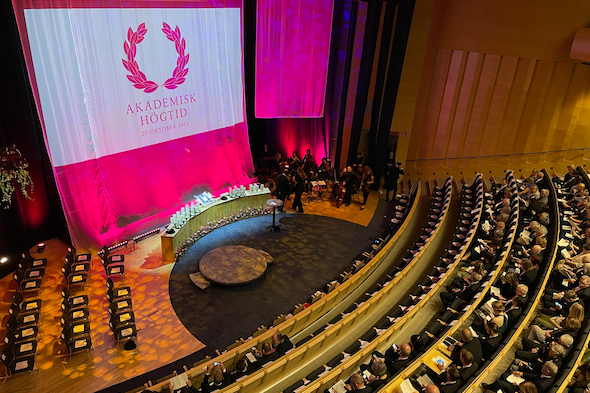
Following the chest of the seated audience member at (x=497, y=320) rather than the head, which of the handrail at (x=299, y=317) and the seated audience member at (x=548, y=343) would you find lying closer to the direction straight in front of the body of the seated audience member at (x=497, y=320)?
the handrail

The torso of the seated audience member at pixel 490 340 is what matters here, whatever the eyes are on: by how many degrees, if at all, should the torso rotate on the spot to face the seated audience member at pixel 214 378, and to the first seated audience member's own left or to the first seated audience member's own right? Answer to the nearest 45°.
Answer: approximately 90° to the first seated audience member's own left

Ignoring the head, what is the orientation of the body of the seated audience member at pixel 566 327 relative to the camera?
to the viewer's left

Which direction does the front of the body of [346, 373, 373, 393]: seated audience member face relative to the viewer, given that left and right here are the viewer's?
facing away from the viewer and to the left of the viewer

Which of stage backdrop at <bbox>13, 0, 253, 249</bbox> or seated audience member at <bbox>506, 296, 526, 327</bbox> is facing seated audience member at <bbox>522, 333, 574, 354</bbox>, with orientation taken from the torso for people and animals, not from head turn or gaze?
the stage backdrop

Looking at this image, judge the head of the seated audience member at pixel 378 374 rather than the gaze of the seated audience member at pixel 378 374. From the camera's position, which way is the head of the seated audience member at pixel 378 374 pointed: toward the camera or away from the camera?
away from the camera

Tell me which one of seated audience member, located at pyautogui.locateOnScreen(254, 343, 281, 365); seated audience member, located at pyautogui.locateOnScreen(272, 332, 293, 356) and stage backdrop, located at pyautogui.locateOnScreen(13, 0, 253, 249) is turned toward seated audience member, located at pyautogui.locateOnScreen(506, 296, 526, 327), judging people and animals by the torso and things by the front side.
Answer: the stage backdrop

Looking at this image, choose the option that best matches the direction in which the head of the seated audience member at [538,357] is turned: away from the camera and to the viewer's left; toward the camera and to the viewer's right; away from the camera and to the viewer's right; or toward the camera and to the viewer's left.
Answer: away from the camera and to the viewer's left

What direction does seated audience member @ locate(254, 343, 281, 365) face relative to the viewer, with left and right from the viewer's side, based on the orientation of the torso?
facing away from the viewer and to the left of the viewer

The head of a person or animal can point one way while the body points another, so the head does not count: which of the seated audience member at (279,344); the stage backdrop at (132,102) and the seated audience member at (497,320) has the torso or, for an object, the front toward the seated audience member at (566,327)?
the stage backdrop

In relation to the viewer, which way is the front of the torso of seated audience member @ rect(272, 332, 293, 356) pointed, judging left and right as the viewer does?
facing away from the viewer and to the left of the viewer

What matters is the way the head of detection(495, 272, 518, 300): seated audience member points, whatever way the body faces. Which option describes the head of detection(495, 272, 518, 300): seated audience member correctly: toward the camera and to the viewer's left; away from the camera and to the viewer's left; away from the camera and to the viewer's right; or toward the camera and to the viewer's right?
away from the camera and to the viewer's left

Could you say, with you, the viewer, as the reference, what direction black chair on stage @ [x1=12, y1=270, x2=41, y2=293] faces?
facing to the right of the viewer

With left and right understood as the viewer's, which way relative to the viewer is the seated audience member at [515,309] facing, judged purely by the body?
facing away from the viewer and to the left of the viewer
